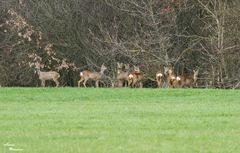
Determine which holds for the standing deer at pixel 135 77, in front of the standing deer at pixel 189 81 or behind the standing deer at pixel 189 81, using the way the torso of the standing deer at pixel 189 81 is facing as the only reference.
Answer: behind

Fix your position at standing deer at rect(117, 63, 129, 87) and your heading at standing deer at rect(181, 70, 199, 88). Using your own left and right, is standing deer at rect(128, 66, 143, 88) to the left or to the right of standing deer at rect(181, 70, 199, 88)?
right

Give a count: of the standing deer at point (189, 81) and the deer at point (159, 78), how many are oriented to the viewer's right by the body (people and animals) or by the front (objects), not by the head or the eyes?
1

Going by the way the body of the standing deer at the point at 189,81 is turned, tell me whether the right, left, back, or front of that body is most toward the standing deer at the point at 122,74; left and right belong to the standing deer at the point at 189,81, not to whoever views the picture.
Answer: back

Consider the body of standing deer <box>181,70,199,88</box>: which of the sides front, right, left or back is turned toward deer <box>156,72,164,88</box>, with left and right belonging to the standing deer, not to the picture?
back

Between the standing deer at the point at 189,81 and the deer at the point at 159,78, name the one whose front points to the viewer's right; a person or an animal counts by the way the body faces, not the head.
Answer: the standing deer

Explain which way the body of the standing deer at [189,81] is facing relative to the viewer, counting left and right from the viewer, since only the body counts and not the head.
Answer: facing to the right of the viewer

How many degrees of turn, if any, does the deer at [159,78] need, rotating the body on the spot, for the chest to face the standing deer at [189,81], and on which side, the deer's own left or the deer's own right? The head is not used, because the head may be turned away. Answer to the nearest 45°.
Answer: approximately 90° to the deer's own right

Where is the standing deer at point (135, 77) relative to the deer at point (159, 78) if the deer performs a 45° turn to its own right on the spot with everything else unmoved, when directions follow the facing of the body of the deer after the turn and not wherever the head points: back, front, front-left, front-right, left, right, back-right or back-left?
back-left

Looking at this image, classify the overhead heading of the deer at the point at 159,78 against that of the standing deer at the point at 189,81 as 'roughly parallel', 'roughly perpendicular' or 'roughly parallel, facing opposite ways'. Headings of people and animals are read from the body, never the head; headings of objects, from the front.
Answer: roughly perpendicular

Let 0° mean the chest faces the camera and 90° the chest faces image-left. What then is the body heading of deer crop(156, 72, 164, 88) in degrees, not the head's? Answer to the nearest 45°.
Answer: approximately 180°
